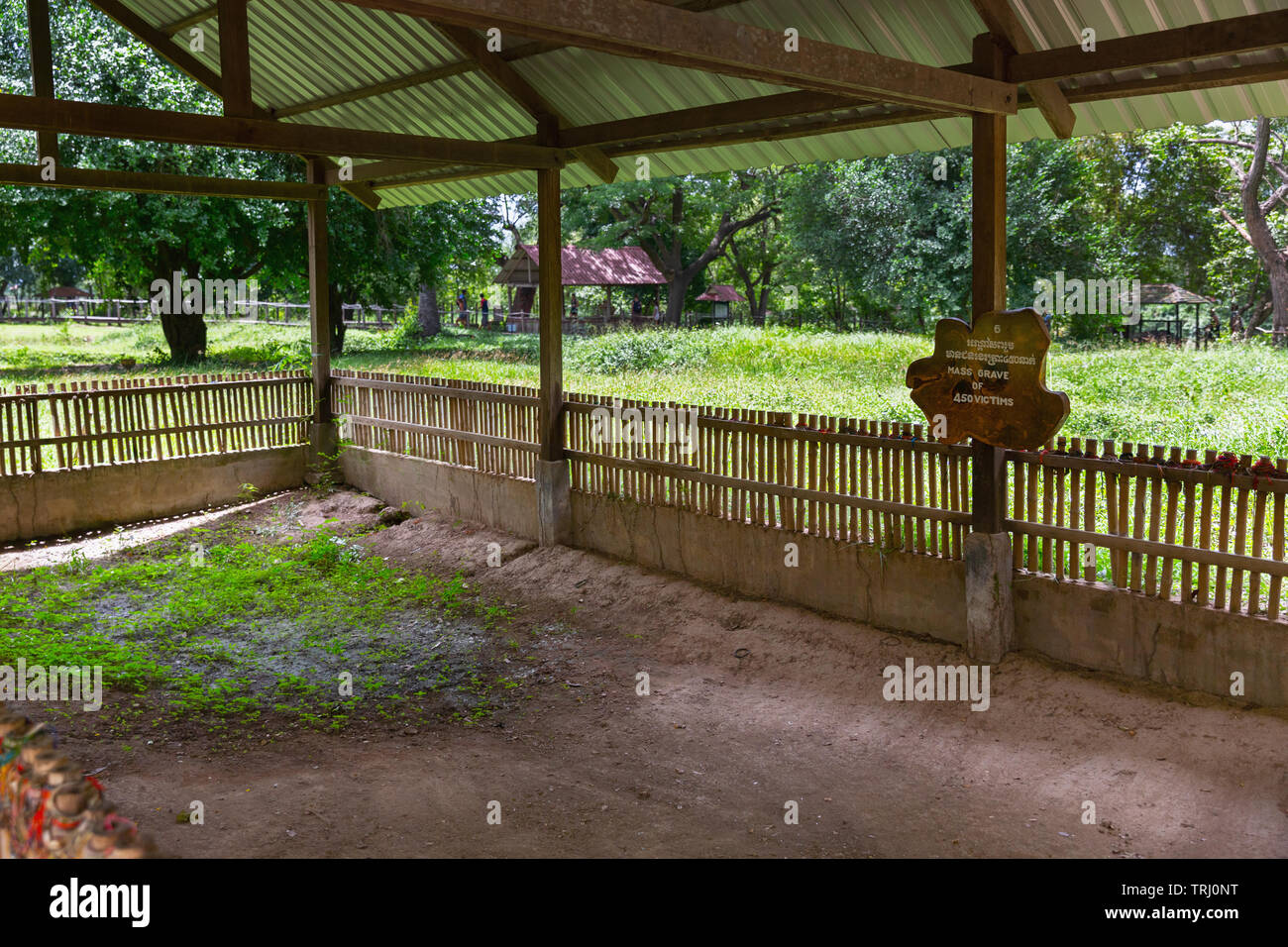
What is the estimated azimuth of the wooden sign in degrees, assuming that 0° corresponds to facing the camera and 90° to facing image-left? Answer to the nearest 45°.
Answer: approximately 0°

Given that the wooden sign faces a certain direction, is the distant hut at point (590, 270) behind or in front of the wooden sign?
behind

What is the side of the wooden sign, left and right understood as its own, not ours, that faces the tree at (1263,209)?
back

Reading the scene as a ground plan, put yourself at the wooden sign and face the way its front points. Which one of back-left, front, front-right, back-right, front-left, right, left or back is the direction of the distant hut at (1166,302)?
back

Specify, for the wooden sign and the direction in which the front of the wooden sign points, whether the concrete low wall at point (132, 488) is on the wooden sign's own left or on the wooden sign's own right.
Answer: on the wooden sign's own right

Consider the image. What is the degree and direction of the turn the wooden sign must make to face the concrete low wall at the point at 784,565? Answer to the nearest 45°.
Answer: approximately 135° to its right
